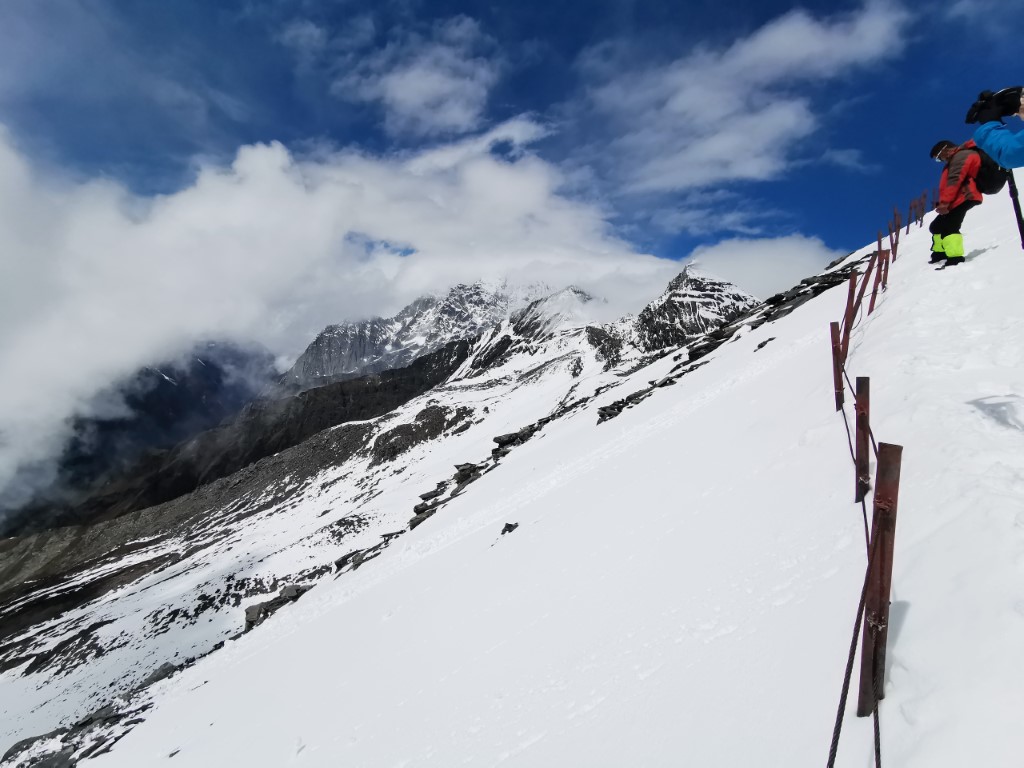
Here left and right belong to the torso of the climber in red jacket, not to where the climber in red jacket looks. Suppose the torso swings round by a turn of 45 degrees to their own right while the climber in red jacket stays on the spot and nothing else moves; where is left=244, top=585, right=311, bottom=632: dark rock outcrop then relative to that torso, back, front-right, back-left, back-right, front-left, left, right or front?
front-left

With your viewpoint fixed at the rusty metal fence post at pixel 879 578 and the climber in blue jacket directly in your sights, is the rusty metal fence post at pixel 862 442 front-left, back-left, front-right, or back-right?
front-left

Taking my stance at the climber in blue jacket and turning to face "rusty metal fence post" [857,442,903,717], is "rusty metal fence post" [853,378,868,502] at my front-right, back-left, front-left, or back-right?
front-right

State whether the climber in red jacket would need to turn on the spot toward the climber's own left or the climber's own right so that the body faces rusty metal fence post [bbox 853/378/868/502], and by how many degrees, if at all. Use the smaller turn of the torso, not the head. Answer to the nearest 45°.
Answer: approximately 90° to the climber's own left

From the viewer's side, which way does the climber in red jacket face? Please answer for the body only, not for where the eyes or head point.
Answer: to the viewer's left

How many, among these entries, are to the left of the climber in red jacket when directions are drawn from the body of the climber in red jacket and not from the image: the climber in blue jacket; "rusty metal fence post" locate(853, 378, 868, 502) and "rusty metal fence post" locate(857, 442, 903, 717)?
3

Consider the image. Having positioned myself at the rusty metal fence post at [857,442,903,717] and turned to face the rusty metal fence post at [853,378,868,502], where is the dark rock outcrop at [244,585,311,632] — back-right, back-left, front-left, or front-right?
front-left

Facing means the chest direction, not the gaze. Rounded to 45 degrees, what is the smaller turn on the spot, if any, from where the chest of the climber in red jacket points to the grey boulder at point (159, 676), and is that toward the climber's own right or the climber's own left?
0° — they already face it

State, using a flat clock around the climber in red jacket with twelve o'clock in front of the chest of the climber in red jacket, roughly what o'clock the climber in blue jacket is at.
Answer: The climber in blue jacket is roughly at 9 o'clock from the climber in red jacket.

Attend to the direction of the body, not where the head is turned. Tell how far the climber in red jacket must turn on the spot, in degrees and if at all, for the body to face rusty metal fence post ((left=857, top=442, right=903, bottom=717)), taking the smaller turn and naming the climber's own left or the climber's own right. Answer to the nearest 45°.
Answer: approximately 90° to the climber's own left
